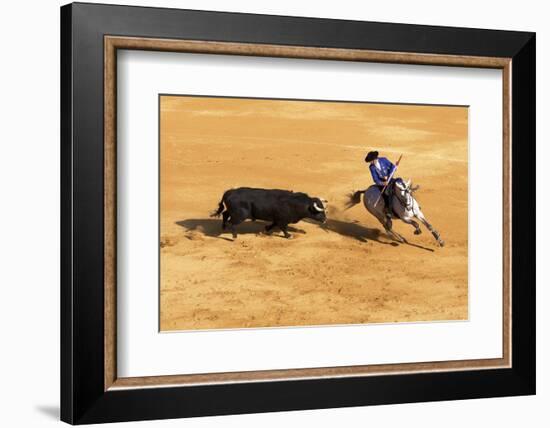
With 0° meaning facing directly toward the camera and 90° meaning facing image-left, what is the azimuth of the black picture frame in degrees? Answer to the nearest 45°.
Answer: approximately 315°
